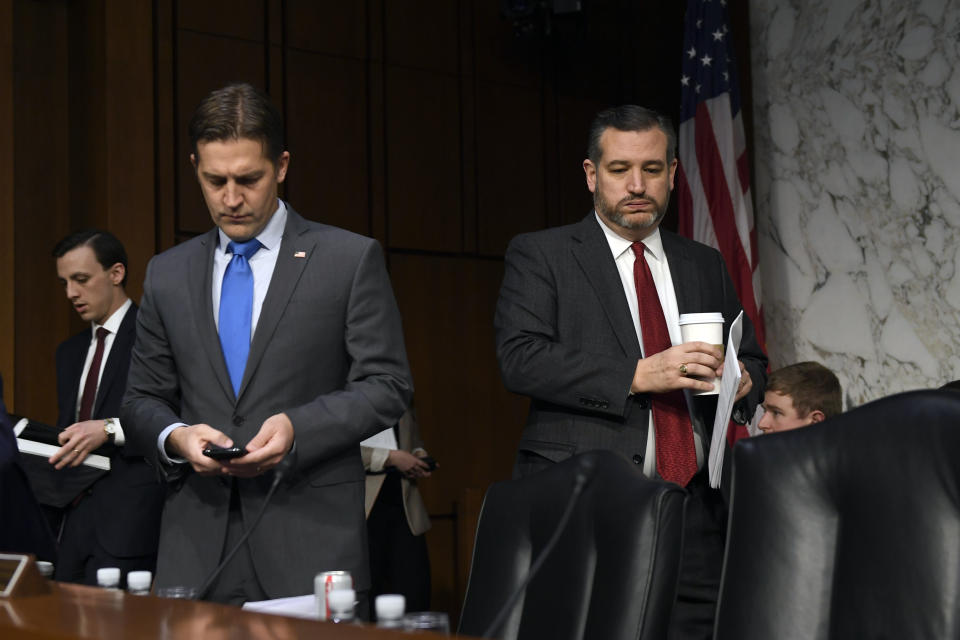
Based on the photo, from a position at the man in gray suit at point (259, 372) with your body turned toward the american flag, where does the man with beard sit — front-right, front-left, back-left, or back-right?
front-right

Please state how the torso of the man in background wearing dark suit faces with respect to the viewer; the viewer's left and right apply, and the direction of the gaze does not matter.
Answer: facing the viewer and to the left of the viewer

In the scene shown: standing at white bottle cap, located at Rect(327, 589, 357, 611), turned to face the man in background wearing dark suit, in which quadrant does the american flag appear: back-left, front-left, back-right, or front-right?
front-right

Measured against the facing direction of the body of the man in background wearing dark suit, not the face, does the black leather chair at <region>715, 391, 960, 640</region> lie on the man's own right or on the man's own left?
on the man's own left

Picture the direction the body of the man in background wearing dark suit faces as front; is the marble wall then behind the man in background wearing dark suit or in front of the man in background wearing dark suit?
behind

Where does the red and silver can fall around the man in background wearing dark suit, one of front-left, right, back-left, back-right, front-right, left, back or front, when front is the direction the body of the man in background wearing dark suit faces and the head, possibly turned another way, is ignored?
front-left

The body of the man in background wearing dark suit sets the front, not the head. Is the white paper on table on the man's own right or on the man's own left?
on the man's own left

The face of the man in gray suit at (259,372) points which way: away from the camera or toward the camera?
toward the camera

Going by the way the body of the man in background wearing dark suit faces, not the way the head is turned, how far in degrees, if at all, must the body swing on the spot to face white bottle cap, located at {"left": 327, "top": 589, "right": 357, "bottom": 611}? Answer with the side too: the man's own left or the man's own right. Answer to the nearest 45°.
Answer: approximately 45° to the man's own left

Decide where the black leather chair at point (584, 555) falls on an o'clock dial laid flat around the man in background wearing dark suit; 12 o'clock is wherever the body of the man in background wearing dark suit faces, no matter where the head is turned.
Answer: The black leather chair is roughly at 10 o'clock from the man in background wearing dark suit.
